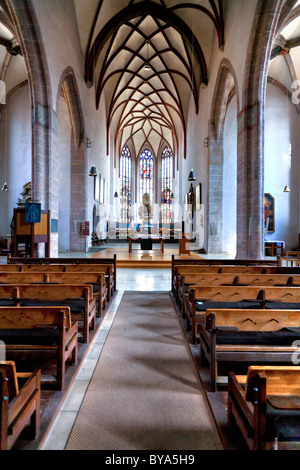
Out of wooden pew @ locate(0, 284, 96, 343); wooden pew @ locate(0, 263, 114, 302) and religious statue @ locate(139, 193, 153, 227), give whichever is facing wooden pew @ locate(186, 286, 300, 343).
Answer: the religious statue

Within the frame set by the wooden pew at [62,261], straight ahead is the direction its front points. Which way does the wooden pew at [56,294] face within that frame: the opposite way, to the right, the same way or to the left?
the same way

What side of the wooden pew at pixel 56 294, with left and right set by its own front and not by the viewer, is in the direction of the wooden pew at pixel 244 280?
right

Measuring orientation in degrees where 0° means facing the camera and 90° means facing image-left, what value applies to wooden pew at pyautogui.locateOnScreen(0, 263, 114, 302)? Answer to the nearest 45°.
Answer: approximately 180°

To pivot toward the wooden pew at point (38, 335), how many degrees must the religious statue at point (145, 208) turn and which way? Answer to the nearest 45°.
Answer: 0° — it already faces it

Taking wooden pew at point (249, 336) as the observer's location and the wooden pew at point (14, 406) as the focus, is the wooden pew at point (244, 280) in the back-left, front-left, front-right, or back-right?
back-right

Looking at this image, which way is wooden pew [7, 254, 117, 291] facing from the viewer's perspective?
away from the camera

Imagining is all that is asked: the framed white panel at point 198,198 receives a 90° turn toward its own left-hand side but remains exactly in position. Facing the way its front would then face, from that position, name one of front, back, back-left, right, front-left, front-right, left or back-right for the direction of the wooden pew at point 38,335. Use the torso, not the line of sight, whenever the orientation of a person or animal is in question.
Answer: front

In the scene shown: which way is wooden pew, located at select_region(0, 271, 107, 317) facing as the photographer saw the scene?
facing away from the viewer

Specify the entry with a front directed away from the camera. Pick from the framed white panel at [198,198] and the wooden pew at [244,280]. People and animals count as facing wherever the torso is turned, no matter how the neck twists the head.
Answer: the wooden pew

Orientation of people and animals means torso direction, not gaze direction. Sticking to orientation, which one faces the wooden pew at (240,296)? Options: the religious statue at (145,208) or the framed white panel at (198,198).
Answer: the religious statue

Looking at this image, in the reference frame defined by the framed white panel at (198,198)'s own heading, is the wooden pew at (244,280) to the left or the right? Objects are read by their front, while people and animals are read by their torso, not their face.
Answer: on its left

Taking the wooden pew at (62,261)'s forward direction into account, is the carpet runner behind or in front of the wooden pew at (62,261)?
behind

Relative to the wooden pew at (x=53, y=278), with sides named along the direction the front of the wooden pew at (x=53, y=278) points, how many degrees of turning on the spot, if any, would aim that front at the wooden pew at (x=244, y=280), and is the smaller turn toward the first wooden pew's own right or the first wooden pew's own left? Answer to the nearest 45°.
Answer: approximately 90° to the first wooden pew's own right

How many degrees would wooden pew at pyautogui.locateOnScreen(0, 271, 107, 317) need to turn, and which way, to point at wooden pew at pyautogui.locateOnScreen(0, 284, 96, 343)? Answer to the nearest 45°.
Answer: approximately 180°

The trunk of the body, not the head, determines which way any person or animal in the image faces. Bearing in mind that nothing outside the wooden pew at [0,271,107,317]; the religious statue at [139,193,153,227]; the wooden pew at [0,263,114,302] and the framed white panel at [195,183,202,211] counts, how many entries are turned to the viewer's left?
1

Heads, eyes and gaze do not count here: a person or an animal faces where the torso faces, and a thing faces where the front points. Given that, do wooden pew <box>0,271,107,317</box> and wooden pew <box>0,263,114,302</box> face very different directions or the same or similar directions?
same or similar directions

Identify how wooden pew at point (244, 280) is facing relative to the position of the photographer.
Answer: facing away from the viewer

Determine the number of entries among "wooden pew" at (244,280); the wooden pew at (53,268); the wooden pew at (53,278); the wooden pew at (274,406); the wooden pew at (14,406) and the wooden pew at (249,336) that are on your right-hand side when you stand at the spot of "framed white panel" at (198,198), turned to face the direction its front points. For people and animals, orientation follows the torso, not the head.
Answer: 0

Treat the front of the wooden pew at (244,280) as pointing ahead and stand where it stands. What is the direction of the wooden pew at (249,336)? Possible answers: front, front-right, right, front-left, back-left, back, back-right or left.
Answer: back

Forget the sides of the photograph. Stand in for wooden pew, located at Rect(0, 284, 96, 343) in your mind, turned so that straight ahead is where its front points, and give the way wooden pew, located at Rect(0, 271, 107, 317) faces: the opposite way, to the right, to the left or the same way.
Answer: the same way

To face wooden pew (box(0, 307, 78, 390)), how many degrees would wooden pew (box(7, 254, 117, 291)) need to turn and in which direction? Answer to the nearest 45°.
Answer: approximately 180°

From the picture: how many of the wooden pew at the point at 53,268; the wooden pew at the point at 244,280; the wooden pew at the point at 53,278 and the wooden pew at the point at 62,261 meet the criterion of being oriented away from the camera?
4
